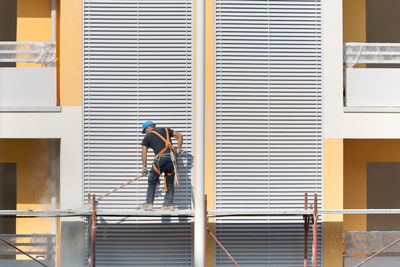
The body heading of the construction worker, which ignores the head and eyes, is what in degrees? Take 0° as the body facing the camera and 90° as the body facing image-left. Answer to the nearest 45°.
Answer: approximately 135°

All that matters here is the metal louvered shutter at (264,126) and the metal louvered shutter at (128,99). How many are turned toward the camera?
2

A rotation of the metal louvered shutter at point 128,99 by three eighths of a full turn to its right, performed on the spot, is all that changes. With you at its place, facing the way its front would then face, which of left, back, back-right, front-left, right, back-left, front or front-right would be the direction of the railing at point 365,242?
back-right

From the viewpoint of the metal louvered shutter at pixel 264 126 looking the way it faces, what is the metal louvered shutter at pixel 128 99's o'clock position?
the metal louvered shutter at pixel 128 99 is roughly at 3 o'clock from the metal louvered shutter at pixel 264 126.

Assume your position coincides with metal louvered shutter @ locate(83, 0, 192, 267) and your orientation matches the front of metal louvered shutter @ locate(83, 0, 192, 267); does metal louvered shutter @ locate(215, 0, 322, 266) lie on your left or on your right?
on your left

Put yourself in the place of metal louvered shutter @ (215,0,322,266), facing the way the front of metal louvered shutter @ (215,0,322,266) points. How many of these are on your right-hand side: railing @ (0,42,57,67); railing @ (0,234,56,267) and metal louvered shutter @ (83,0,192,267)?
3

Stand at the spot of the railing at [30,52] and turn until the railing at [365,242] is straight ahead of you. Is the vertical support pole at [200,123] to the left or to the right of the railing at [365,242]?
right

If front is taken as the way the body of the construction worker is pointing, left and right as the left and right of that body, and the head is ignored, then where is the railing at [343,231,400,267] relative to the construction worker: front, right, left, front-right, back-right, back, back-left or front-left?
back-right
